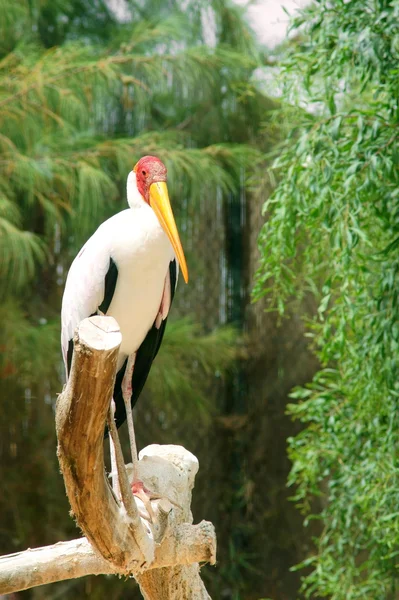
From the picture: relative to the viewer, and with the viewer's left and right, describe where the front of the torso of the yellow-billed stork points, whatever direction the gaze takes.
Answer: facing the viewer and to the right of the viewer
